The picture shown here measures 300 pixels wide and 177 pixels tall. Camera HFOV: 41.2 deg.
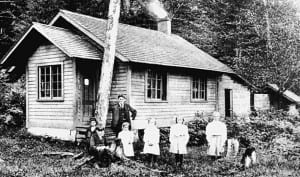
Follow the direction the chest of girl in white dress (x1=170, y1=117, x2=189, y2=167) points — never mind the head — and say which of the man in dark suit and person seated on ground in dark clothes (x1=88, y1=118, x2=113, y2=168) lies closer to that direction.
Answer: the person seated on ground in dark clothes

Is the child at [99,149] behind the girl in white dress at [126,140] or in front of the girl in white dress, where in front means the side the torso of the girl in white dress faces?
in front

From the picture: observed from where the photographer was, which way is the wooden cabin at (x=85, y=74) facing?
facing the viewer and to the left of the viewer

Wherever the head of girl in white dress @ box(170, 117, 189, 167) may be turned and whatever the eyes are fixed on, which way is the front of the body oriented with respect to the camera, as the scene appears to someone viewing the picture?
toward the camera

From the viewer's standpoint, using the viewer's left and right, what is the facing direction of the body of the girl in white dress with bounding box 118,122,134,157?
facing the viewer

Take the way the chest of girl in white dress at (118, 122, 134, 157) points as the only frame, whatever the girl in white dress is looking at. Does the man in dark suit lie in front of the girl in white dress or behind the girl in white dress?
behind

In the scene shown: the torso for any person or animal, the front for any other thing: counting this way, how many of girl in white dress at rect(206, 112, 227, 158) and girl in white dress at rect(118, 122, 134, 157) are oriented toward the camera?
2

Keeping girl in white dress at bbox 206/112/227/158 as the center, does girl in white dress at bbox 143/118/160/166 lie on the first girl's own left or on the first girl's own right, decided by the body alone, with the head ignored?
on the first girl's own right

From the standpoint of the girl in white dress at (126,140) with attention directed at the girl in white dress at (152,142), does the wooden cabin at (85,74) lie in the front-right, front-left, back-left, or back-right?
back-left

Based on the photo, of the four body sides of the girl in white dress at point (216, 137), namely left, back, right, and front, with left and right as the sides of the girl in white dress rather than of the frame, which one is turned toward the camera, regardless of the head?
front

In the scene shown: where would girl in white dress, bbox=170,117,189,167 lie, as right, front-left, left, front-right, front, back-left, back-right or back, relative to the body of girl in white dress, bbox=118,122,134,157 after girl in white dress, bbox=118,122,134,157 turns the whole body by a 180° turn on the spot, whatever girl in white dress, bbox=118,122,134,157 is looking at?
right

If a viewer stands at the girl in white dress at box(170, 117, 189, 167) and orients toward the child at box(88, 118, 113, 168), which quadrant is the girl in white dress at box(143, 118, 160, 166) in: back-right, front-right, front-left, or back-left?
front-right

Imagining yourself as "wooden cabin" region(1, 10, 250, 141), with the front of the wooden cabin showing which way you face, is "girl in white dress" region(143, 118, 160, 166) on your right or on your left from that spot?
on your left

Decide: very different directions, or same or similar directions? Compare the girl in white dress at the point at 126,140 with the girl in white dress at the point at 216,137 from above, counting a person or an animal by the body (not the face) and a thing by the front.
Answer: same or similar directions

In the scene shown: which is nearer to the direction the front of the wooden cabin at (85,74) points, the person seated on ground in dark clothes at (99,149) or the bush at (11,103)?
the person seated on ground in dark clothes
